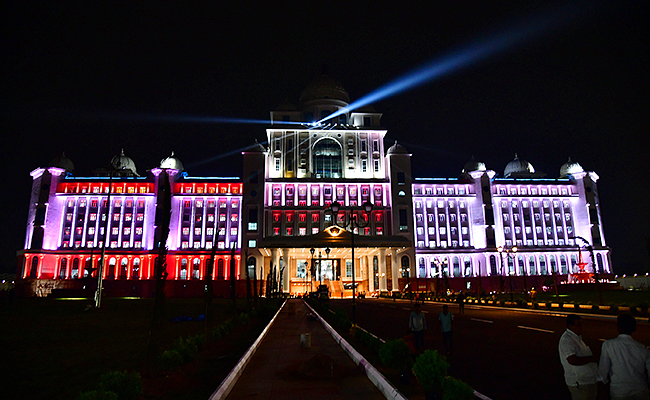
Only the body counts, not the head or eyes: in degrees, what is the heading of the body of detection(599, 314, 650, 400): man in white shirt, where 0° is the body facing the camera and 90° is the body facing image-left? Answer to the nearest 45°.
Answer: approximately 180°

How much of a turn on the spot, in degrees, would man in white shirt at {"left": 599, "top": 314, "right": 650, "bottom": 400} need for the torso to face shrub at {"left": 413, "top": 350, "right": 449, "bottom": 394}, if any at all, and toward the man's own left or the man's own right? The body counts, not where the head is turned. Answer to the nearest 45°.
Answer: approximately 90° to the man's own left

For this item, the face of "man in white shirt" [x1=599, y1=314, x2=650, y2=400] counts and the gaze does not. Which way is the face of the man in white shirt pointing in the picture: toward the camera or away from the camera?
away from the camera

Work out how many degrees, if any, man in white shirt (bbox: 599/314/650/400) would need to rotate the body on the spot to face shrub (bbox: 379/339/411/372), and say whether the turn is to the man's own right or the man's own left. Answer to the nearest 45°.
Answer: approximately 45° to the man's own left

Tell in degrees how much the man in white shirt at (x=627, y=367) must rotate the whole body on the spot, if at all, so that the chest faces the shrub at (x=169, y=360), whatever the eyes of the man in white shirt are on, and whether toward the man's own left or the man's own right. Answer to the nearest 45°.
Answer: approximately 90° to the man's own left

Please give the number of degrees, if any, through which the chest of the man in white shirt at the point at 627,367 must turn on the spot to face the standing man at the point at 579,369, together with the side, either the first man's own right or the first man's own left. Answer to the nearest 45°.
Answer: approximately 45° to the first man's own left

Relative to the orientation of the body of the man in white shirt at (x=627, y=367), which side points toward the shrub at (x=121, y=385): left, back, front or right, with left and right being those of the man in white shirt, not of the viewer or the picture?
left
